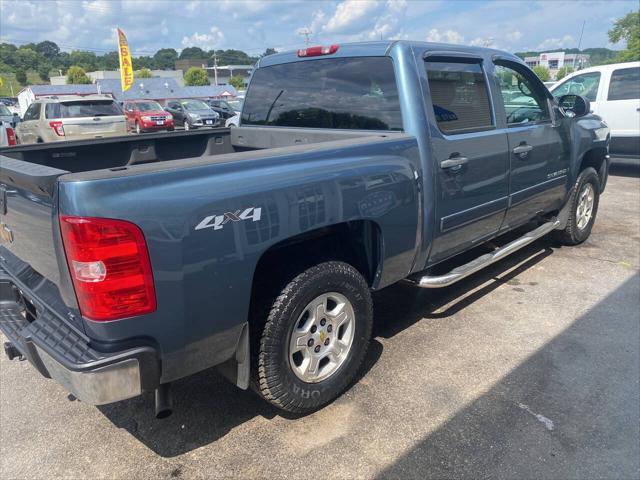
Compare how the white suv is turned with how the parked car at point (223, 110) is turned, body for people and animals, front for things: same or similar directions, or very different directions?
very different directions

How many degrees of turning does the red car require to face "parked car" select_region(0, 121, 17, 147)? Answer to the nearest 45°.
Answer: approximately 45° to its right

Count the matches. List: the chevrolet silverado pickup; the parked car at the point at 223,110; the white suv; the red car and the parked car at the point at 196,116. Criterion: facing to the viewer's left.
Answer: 1

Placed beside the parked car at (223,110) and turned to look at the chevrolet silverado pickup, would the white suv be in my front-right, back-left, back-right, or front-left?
front-left

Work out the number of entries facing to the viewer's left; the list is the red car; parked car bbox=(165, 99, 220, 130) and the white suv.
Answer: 1

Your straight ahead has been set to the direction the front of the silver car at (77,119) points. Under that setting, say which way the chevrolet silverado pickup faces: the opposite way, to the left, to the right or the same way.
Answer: to the right

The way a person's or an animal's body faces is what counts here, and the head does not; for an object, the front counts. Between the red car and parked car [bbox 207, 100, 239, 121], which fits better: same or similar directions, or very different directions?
same or similar directions

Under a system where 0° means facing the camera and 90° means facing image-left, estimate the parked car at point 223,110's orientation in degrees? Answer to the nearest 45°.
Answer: approximately 315°

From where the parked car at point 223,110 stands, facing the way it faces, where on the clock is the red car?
The red car is roughly at 3 o'clock from the parked car.

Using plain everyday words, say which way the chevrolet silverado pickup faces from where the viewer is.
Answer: facing away from the viewer and to the right of the viewer

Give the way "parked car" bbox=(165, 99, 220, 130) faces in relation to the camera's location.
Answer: facing the viewer and to the right of the viewer

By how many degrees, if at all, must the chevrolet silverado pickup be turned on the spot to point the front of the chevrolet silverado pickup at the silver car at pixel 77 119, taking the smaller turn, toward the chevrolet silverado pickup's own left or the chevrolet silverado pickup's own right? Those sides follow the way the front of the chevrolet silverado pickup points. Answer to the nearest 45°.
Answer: approximately 90° to the chevrolet silverado pickup's own left

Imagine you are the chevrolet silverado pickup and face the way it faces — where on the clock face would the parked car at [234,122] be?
The parked car is roughly at 10 o'clock from the chevrolet silverado pickup.

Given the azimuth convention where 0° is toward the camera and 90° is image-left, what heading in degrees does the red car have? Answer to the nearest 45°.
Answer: approximately 315°

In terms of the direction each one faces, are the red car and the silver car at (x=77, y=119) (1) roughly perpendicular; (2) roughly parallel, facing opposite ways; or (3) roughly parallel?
roughly parallel, facing opposite ways

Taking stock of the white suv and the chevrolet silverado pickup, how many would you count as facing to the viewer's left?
1

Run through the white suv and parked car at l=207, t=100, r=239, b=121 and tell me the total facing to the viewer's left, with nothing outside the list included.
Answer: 1

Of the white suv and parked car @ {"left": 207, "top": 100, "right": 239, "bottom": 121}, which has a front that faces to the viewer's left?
the white suv
